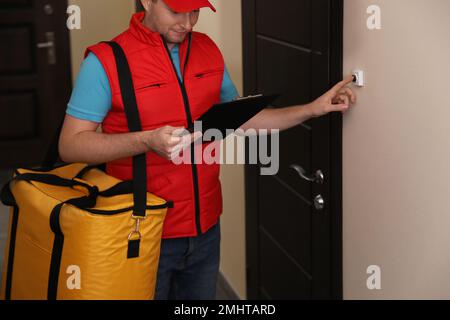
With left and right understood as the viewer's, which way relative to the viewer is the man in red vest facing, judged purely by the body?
facing the viewer and to the right of the viewer

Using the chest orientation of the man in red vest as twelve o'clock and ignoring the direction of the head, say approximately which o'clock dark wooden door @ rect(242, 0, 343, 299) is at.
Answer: The dark wooden door is roughly at 9 o'clock from the man in red vest.

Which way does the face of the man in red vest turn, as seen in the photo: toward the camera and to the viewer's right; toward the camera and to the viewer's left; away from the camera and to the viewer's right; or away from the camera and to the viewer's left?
toward the camera and to the viewer's right

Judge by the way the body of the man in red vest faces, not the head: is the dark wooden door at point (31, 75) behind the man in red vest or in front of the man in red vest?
behind
